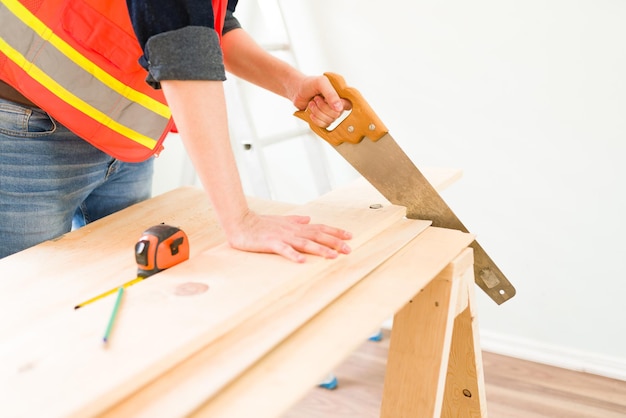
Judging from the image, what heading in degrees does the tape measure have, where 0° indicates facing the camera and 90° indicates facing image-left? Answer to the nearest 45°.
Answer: approximately 45°
